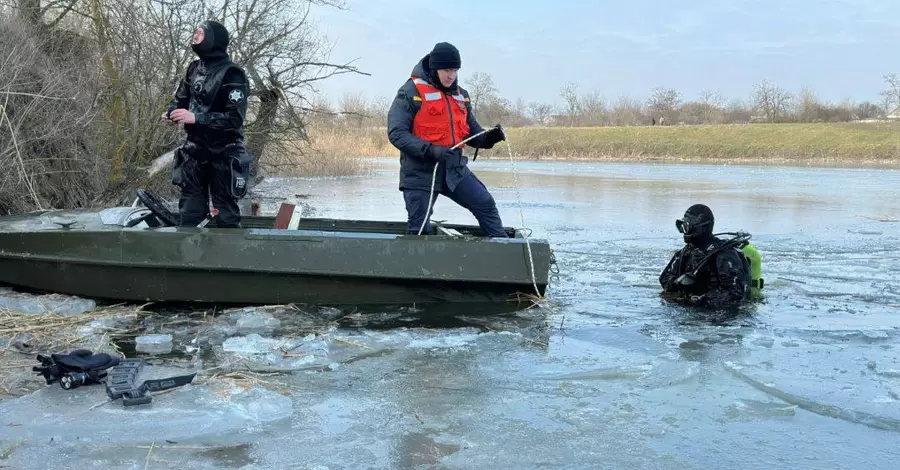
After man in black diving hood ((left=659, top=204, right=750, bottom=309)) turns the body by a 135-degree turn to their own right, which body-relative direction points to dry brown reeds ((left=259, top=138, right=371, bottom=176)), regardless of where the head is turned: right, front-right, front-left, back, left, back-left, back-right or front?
front-left

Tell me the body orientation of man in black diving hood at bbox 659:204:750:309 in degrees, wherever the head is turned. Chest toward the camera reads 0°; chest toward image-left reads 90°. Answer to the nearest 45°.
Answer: approximately 45°

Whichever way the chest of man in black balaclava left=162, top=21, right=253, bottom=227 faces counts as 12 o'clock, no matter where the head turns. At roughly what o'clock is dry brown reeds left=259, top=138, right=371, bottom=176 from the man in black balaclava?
The dry brown reeds is roughly at 5 o'clock from the man in black balaclava.

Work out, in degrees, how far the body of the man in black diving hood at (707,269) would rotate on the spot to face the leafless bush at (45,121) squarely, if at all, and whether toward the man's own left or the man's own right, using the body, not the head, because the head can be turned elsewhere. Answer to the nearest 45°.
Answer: approximately 45° to the man's own right

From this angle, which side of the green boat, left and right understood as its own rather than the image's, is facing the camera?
left

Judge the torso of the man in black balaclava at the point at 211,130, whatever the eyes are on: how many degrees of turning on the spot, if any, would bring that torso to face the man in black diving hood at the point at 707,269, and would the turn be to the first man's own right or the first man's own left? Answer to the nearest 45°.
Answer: approximately 135° to the first man's own left
